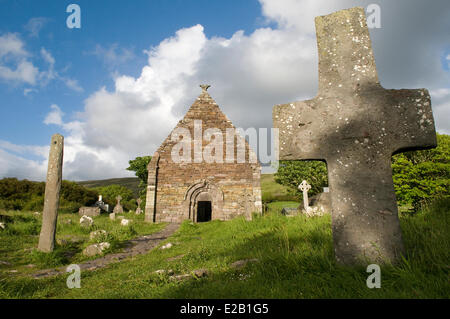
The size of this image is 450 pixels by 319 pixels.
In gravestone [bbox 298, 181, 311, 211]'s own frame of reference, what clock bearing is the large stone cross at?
The large stone cross is roughly at 12 o'clock from the gravestone.

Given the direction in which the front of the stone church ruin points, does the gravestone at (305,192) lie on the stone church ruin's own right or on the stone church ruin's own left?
on the stone church ruin's own left

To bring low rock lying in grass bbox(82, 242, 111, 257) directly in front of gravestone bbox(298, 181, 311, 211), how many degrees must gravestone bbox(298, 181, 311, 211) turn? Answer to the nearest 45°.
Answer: approximately 45° to its right

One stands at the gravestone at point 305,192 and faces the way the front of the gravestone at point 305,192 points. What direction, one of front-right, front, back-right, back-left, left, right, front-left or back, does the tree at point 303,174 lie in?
back

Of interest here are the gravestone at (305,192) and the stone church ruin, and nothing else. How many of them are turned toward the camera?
2

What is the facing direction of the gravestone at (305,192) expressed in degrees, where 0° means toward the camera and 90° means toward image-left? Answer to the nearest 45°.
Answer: approximately 0°

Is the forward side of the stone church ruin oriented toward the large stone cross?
yes

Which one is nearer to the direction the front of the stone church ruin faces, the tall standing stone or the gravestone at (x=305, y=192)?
the tall standing stone

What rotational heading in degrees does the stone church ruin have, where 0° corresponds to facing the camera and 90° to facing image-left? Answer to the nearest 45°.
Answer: approximately 0°

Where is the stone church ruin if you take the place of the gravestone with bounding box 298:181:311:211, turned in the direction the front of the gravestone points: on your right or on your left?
on your right

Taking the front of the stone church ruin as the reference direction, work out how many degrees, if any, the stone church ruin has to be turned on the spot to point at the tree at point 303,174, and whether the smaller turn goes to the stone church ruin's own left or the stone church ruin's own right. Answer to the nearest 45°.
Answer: approximately 135° to the stone church ruin's own left
